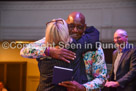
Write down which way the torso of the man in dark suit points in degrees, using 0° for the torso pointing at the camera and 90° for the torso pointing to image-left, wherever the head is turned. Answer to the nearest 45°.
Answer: approximately 45°
